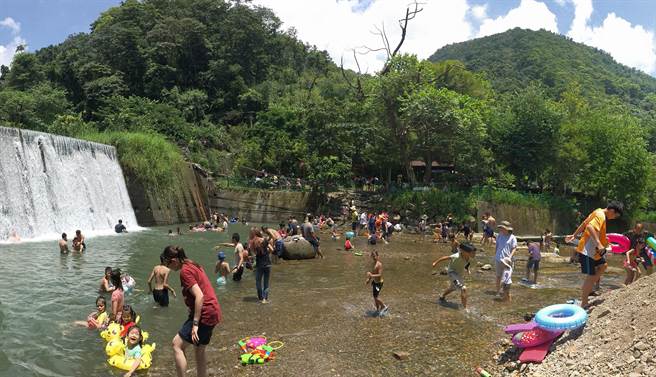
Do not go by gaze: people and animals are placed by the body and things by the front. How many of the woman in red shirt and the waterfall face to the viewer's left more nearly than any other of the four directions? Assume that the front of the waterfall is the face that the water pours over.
1

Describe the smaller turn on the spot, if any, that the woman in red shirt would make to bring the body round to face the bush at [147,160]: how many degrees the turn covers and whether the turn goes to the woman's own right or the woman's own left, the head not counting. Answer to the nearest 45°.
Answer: approximately 90° to the woman's own right

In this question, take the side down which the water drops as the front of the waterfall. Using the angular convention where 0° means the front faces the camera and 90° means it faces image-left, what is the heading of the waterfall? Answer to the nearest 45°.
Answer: approximately 315°
